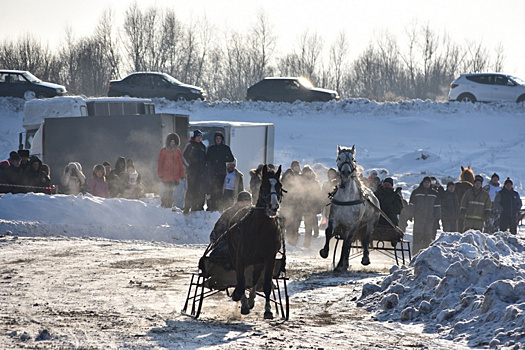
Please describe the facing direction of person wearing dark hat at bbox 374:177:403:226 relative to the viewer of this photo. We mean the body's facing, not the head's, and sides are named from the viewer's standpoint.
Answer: facing the viewer and to the left of the viewer

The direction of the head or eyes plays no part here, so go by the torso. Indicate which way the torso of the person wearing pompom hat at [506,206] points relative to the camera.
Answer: toward the camera

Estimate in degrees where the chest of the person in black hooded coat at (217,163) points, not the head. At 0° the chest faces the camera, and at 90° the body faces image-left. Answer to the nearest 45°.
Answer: approximately 0°

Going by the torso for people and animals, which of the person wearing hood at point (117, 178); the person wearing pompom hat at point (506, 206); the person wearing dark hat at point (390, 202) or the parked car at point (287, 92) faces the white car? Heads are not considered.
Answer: the parked car

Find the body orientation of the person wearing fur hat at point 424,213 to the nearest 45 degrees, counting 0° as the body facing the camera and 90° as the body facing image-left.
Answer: approximately 0°

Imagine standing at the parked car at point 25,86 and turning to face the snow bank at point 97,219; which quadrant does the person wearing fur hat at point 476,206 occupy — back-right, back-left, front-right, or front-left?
front-left

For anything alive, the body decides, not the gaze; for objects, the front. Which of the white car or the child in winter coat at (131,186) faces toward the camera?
the child in winter coat

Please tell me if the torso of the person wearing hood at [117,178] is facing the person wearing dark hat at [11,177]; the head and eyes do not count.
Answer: no

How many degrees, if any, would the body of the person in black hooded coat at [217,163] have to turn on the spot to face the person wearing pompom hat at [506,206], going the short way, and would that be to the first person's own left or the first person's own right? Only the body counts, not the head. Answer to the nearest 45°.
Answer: approximately 90° to the first person's own left

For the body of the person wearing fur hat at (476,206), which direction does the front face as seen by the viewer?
toward the camera

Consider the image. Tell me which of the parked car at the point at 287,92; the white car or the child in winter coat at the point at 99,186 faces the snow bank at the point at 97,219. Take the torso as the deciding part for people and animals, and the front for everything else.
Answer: the child in winter coat

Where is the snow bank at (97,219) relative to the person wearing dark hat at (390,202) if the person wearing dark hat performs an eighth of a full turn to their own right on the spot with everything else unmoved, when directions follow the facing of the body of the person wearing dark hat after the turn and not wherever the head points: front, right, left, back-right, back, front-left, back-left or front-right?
front

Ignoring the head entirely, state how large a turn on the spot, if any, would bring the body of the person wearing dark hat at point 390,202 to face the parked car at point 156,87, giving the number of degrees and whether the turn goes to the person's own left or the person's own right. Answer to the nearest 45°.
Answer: approximately 90° to the person's own right

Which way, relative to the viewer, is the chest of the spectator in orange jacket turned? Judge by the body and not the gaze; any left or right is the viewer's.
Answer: facing the viewer

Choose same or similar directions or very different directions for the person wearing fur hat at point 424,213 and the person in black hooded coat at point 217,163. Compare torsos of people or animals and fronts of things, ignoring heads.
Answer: same or similar directions

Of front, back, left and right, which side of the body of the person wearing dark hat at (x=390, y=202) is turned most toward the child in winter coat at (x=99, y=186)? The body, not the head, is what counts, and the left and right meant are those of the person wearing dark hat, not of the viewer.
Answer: right
